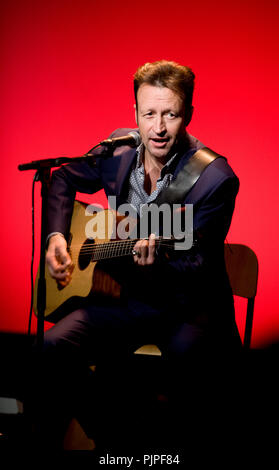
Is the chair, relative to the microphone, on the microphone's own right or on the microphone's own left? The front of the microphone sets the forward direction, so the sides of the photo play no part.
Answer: on the microphone's own left

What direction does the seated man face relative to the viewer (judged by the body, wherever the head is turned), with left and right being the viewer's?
facing the viewer and to the left of the viewer

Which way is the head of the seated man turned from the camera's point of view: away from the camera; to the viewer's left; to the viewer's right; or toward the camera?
toward the camera

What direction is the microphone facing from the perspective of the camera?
to the viewer's right
